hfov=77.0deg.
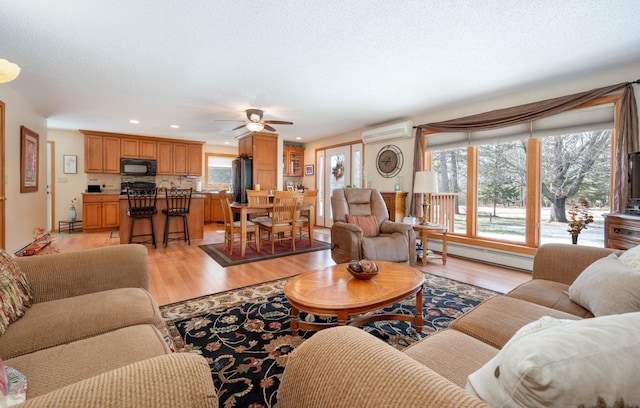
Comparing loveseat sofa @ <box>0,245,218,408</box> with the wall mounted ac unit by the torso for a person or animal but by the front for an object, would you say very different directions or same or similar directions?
very different directions

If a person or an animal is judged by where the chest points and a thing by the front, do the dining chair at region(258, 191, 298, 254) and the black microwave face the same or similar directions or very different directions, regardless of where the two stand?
very different directions

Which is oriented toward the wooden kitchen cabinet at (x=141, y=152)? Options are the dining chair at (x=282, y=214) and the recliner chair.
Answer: the dining chair

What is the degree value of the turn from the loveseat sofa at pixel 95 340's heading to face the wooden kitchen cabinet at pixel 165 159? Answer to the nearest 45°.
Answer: approximately 90° to its left

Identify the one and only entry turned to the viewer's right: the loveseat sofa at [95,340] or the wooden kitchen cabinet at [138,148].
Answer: the loveseat sofa

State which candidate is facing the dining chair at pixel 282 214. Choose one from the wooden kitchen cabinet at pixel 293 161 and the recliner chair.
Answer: the wooden kitchen cabinet
